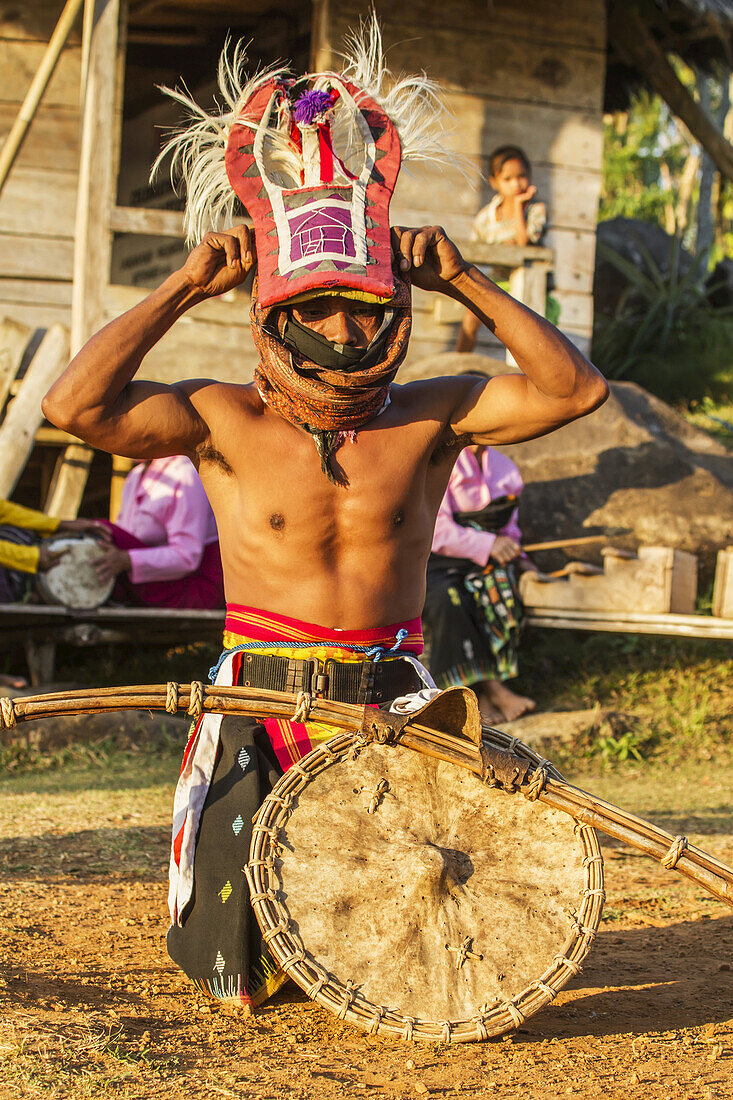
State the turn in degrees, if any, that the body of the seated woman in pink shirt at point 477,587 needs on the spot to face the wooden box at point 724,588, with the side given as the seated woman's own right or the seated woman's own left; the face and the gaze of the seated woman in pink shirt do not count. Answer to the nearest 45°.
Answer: approximately 45° to the seated woman's own left

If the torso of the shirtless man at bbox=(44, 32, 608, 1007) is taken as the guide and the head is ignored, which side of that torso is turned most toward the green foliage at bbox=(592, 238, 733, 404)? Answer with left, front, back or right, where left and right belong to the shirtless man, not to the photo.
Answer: back

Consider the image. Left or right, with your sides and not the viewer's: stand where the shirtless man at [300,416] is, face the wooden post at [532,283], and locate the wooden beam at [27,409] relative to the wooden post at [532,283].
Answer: left

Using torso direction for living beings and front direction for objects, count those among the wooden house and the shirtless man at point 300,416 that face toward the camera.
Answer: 2

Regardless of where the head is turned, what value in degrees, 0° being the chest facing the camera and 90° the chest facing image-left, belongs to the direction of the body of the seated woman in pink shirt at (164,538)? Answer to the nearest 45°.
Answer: approximately 45°

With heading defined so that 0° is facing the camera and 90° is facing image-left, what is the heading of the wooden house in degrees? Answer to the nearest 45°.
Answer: approximately 0°

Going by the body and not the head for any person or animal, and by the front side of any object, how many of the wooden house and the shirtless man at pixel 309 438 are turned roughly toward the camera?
2

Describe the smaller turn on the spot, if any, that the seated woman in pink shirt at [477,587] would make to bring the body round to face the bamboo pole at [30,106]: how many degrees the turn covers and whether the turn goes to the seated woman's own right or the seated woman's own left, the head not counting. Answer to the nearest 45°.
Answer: approximately 135° to the seated woman's own right

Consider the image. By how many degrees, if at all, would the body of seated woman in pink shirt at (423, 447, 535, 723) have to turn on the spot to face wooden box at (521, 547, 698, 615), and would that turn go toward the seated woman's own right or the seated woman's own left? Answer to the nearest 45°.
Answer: approximately 45° to the seated woman's own left

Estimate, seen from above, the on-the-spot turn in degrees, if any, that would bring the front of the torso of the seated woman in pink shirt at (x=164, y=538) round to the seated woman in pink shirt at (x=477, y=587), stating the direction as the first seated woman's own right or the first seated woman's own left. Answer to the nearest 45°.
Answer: approximately 135° to the first seated woman's own left

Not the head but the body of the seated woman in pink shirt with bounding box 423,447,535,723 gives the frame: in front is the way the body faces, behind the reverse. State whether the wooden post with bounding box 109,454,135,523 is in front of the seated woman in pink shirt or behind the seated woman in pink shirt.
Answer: behind
